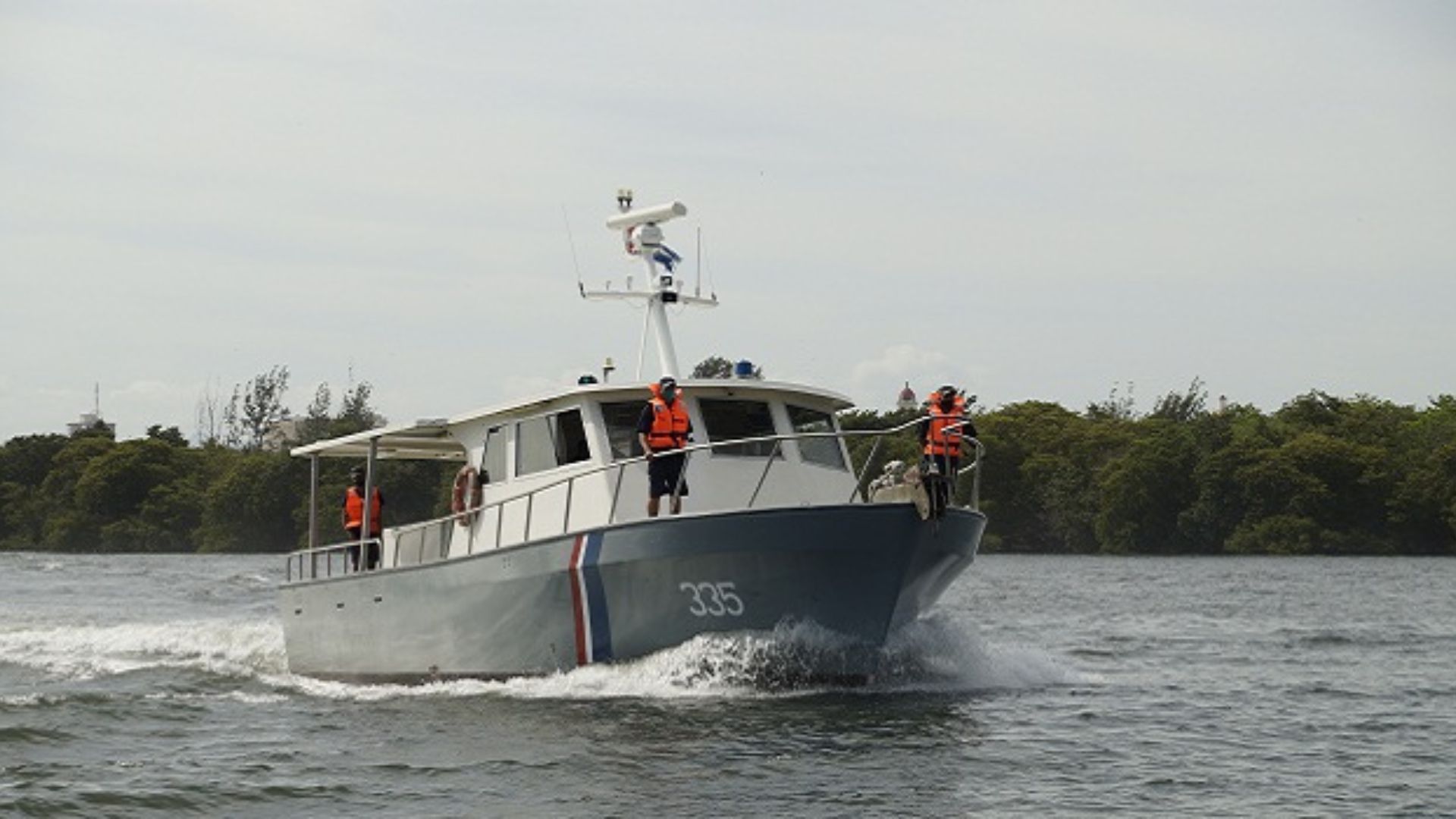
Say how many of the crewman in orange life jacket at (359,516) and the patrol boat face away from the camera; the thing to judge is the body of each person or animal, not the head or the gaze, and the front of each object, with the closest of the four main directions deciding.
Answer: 0

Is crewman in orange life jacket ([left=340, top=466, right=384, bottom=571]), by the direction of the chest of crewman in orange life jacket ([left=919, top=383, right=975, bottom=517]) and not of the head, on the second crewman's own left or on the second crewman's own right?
on the second crewman's own right

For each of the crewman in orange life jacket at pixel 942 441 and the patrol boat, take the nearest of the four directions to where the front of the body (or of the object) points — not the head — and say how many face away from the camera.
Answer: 0

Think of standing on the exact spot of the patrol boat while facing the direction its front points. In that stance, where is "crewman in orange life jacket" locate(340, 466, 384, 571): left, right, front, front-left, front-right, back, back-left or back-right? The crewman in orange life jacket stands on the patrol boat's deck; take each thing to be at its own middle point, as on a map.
back

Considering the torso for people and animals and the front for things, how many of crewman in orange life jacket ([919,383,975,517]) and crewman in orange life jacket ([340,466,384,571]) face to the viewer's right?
0

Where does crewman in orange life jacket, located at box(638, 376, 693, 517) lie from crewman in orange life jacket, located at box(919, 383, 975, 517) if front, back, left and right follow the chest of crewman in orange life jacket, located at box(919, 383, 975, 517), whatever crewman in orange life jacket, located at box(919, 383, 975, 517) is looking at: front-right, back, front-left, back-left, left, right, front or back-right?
right

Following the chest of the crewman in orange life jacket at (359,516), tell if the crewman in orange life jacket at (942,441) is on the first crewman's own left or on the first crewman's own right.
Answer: on the first crewman's own left
